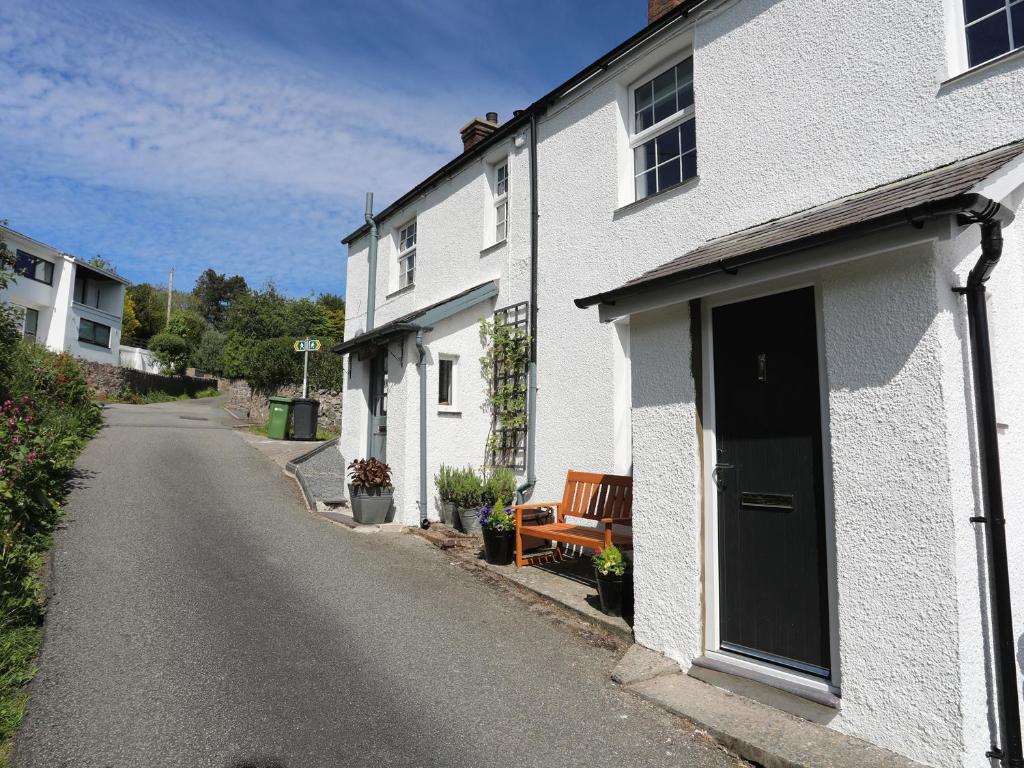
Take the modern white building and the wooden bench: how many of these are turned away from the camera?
0

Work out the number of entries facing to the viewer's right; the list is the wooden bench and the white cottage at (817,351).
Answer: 0

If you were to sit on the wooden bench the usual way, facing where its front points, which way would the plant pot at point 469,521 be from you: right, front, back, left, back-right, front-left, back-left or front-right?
right

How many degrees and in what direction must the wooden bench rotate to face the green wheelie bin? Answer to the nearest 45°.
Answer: approximately 90° to its right

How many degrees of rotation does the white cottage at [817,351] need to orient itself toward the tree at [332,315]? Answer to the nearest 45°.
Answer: approximately 90° to its right

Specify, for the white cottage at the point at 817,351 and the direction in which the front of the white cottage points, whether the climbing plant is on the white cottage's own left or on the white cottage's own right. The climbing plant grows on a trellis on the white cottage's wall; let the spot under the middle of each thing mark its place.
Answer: on the white cottage's own right

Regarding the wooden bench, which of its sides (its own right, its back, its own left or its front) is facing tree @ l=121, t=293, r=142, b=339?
right

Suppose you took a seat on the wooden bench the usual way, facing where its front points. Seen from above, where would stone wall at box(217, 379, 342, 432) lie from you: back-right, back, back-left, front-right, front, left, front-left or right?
right

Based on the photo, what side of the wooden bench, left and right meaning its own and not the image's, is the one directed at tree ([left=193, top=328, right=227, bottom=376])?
right
